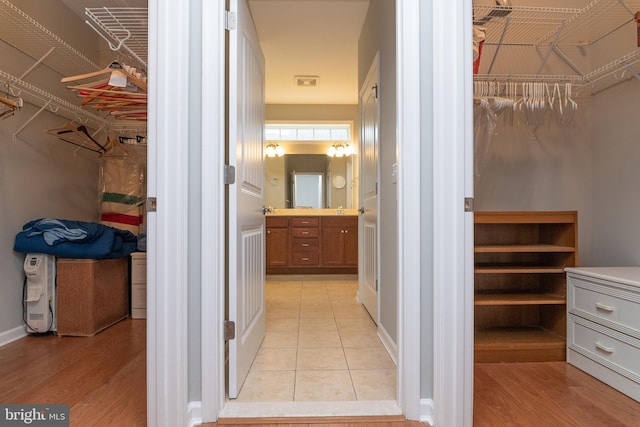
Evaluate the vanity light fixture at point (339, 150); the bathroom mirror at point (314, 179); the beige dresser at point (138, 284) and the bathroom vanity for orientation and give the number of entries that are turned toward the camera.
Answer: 4

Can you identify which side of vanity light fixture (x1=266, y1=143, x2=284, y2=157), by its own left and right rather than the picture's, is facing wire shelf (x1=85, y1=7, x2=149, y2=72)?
front

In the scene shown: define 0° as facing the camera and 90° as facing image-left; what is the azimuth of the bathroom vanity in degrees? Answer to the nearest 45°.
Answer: approximately 0°

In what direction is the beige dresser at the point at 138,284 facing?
toward the camera

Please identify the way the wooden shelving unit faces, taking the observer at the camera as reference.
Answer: facing the viewer

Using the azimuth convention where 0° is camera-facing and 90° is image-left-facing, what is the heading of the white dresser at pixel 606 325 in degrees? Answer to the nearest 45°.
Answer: approximately 45°

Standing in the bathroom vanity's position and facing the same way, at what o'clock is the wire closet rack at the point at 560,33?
The wire closet rack is roughly at 11 o'clock from the bathroom vanity.

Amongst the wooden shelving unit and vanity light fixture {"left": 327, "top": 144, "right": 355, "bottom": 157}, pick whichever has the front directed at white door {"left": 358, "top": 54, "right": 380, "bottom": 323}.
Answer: the vanity light fixture

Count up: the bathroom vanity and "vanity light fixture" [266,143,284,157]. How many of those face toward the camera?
2

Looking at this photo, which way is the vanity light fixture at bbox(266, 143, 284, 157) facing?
toward the camera

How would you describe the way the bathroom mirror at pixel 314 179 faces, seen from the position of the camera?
facing the viewer

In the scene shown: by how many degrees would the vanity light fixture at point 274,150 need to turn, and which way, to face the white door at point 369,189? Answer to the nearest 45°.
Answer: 0° — it already faces it
